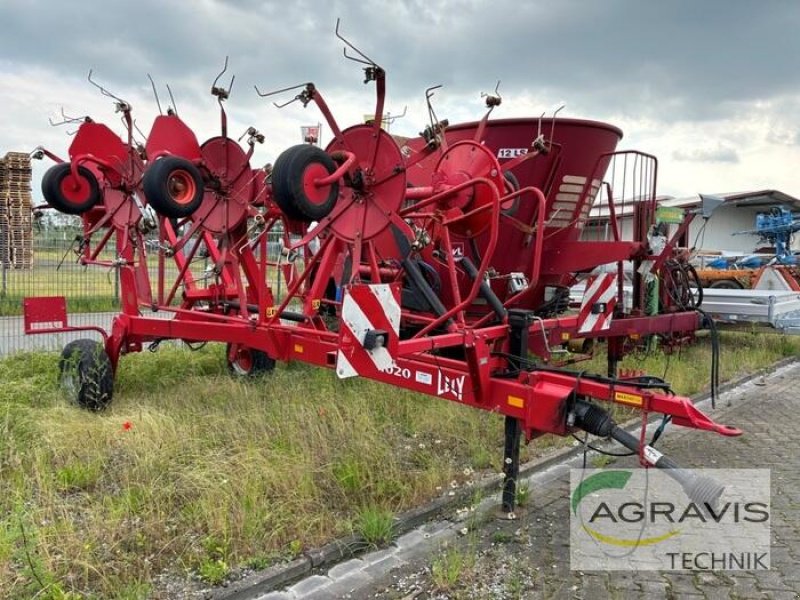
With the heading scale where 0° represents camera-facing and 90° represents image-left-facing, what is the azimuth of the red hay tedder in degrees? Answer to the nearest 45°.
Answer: approximately 315°
